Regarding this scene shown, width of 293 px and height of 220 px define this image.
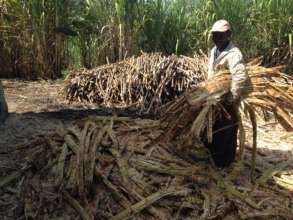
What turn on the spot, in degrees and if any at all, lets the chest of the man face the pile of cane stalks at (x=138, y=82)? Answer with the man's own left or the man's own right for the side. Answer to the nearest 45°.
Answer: approximately 90° to the man's own right

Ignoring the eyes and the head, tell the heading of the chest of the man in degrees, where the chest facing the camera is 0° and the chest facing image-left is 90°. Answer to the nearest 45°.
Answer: approximately 45°
